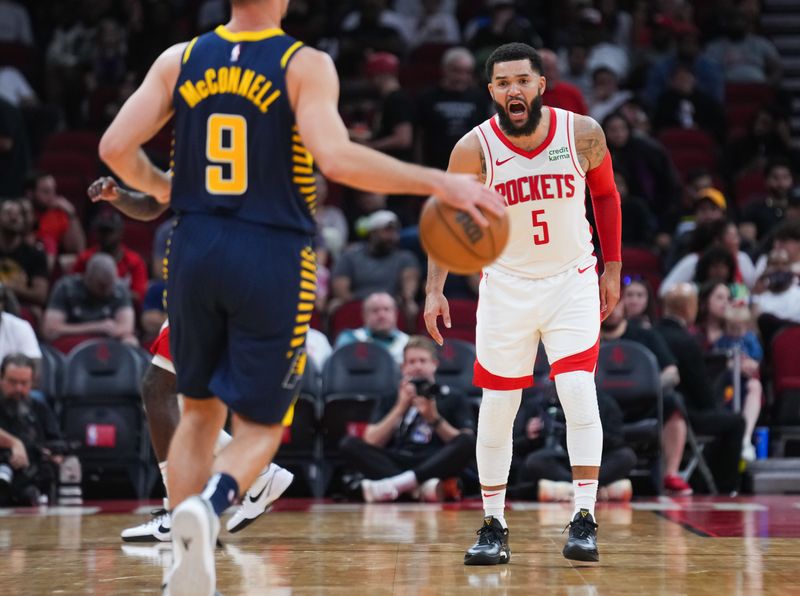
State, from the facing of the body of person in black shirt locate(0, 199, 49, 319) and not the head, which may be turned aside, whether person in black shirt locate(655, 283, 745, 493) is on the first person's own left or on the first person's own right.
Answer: on the first person's own left

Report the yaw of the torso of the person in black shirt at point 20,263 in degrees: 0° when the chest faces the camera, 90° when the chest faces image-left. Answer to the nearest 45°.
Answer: approximately 0°

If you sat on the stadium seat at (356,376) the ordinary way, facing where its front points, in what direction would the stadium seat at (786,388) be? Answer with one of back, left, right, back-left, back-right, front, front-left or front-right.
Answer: left

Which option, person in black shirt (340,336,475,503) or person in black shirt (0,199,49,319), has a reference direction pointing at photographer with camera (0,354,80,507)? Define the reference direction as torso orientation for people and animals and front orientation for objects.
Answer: person in black shirt (0,199,49,319)

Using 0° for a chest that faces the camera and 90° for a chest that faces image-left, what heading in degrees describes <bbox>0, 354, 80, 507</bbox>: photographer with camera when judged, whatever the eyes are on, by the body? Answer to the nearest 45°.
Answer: approximately 0°

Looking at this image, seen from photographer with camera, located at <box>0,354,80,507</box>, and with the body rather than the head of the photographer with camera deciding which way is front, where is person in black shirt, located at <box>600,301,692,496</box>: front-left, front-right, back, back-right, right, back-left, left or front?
left

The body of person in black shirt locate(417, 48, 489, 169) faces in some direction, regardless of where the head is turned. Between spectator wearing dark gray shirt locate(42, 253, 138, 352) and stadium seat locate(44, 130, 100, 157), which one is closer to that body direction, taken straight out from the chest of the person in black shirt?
the spectator wearing dark gray shirt

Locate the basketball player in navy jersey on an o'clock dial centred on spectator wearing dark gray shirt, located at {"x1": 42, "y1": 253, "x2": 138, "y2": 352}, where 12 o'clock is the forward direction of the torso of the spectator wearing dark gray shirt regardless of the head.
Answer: The basketball player in navy jersey is roughly at 12 o'clock from the spectator wearing dark gray shirt.

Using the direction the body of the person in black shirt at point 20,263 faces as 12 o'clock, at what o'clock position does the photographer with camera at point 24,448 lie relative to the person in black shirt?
The photographer with camera is roughly at 12 o'clock from the person in black shirt.

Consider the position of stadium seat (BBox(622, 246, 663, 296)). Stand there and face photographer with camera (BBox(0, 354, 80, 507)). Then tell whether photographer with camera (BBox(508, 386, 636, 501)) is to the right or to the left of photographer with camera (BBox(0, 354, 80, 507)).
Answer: left

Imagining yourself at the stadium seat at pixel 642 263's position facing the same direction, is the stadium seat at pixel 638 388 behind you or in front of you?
in front

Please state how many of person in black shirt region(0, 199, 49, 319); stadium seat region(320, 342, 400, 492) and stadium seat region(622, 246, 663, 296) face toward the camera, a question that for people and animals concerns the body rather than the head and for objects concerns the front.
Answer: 3
